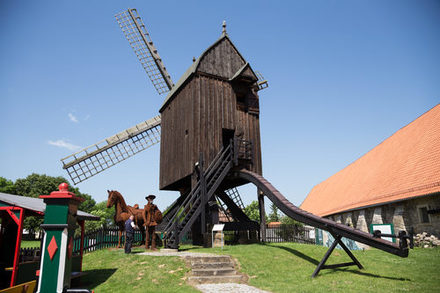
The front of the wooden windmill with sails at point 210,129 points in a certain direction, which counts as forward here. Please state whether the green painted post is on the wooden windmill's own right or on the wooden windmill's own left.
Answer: on the wooden windmill's own left

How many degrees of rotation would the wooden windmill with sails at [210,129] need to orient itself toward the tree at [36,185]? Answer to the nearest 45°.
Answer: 0° — it already faces it

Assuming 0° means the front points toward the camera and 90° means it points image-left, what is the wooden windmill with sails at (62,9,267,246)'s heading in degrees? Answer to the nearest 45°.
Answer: approximately 135°
